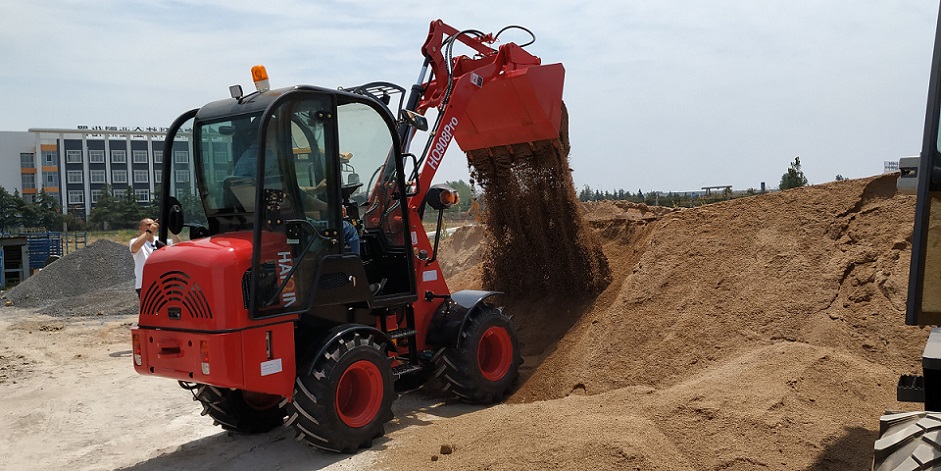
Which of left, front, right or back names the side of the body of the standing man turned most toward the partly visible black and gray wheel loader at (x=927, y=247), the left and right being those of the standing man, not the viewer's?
front

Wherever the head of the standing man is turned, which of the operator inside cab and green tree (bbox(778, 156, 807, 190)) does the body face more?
the operator inside cab

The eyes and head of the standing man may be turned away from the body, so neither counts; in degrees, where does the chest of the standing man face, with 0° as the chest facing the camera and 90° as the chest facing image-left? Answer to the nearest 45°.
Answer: approximately 315°

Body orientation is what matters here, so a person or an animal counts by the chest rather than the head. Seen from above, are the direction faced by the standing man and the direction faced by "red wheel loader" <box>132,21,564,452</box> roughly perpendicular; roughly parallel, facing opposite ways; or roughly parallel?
roughly perpendicular

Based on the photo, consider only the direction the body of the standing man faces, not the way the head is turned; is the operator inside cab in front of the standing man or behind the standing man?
in front

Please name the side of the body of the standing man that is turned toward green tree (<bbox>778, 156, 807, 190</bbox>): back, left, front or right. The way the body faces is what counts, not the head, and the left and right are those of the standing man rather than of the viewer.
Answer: left

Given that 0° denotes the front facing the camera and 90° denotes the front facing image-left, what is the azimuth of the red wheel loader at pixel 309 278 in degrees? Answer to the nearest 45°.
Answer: approximately 225°

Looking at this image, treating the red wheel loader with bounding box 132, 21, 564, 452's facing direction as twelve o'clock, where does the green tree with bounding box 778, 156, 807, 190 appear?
The green tree is roughly at 12 o'clock from the red wheel loader.

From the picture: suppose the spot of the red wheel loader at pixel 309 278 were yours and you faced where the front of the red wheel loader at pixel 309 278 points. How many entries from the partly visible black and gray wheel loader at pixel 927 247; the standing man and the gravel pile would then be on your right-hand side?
1

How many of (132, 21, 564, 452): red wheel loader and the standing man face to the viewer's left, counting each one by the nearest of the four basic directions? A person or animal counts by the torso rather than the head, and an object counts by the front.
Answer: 0

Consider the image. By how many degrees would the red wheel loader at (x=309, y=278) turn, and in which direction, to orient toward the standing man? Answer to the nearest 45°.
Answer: approximately 90° to its left

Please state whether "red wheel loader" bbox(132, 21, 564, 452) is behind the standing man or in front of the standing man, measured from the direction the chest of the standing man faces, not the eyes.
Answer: in front

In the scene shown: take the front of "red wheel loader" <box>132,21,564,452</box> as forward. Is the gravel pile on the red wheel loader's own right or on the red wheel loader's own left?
on the red wheel loader's own left
